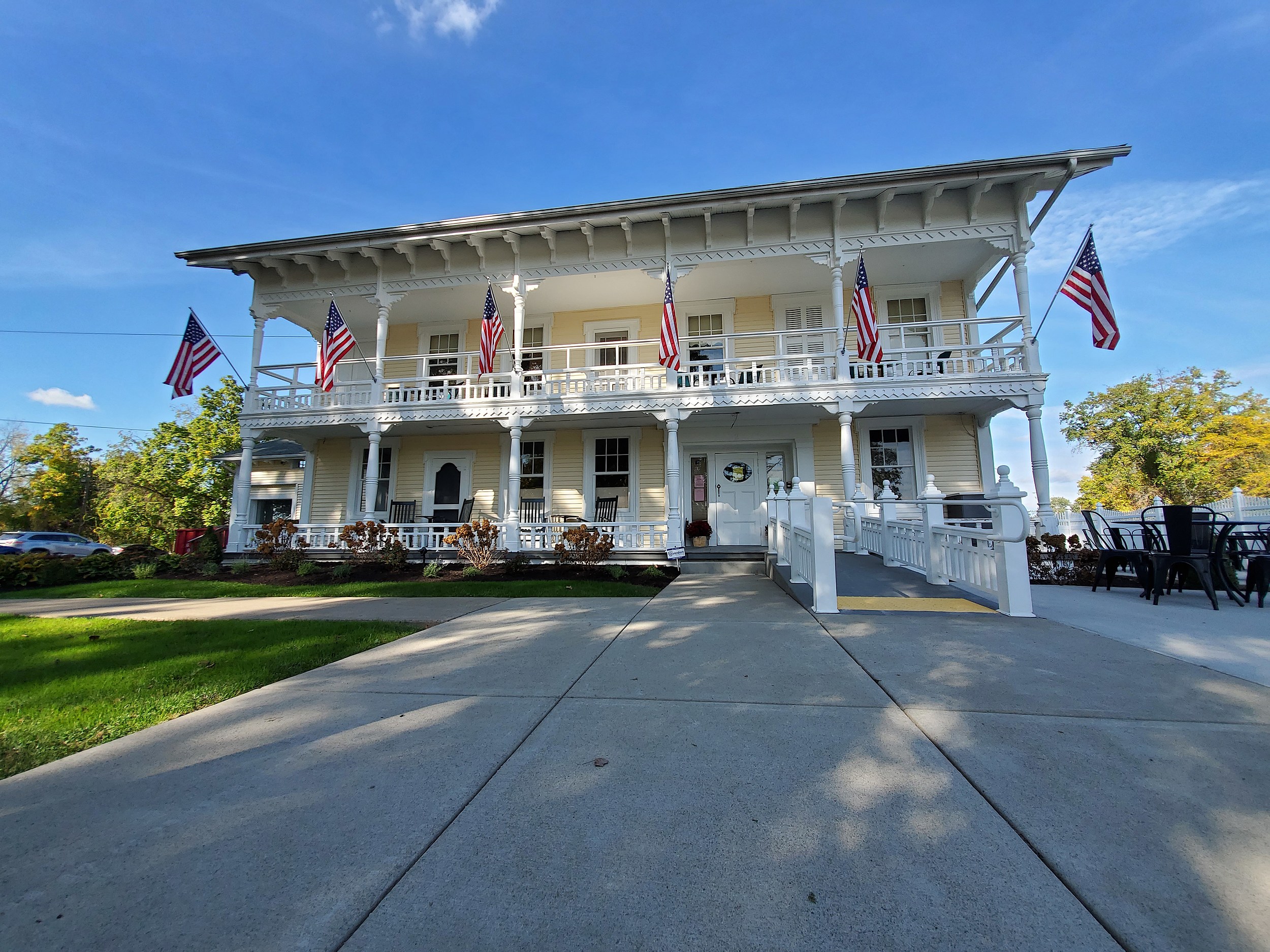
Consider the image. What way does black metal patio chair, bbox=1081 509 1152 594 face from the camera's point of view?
to the viewer's right

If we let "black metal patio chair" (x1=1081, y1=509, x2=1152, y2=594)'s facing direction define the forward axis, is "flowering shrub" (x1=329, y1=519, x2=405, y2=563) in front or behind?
behind

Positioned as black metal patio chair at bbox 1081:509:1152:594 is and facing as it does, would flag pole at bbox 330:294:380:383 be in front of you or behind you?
behind

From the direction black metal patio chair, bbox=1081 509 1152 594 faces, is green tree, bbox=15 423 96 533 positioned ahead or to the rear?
to the rear

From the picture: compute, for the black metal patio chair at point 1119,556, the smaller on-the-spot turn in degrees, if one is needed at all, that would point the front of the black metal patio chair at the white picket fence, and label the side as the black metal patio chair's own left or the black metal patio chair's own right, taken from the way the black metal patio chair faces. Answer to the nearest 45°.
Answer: approximately 90° to the black metal patio chair's own left

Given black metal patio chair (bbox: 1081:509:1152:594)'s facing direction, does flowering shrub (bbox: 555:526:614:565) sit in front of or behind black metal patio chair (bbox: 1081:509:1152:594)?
behind

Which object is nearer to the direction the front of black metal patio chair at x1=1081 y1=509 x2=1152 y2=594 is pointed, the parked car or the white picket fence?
the white picket fence

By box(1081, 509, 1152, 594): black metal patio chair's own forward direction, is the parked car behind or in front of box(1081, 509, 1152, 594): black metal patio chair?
behind
